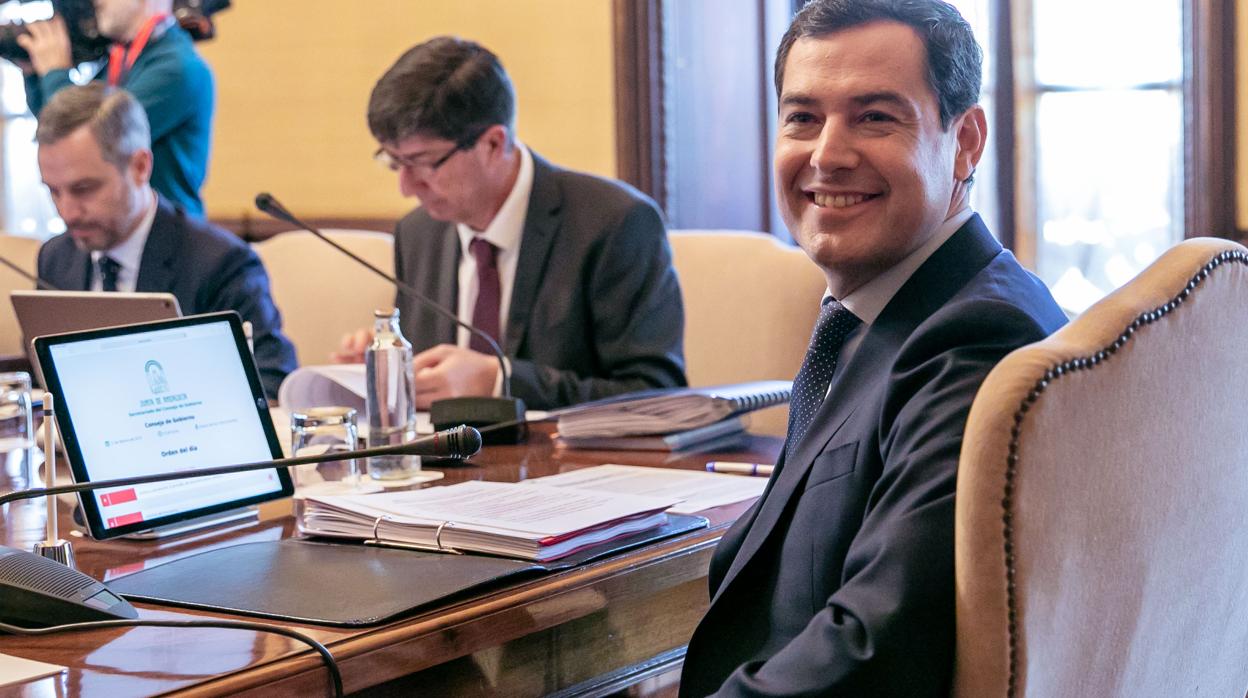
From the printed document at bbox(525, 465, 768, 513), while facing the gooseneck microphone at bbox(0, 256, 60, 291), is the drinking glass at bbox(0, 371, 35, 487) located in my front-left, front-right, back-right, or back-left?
front-left

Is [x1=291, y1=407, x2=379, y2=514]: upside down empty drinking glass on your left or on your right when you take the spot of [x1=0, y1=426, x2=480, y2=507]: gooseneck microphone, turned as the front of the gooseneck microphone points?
on your left

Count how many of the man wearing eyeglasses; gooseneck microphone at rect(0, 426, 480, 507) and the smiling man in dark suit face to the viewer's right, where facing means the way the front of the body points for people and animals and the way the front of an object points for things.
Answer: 1

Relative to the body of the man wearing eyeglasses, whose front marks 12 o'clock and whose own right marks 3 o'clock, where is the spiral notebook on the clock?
The spiral notebook is roughly at 10 o'clock from the man wearing eyeglasses.

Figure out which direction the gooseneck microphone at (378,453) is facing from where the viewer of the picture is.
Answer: facing to the right of the viewer

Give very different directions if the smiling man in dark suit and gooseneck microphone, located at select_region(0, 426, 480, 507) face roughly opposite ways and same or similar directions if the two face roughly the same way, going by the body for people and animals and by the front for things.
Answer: very different directions

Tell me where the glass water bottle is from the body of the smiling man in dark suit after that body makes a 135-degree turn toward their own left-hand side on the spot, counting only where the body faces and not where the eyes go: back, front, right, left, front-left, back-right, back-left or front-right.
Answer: back-left

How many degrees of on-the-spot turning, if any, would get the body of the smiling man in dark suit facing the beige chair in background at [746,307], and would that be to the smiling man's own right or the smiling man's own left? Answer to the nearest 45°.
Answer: approximately 135° to the smiling man's own right

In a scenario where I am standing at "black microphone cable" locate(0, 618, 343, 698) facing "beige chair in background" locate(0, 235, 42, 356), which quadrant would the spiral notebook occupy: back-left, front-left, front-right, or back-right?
front-right

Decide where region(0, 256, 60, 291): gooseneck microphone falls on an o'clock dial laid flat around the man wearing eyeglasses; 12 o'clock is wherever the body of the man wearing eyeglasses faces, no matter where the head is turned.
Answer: The gooseneck microphone is roughly at 2 o'clock from the man wearing eyeglasses.

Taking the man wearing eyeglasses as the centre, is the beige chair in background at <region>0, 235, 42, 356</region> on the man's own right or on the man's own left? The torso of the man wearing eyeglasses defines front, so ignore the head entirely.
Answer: on the man's own right

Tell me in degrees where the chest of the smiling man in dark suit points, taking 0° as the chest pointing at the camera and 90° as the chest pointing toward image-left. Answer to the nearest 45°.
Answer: approximately 45°

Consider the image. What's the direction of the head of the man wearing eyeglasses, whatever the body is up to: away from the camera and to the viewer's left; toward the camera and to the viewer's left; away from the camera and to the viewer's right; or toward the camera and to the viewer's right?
toward the camera and to the viewer's left

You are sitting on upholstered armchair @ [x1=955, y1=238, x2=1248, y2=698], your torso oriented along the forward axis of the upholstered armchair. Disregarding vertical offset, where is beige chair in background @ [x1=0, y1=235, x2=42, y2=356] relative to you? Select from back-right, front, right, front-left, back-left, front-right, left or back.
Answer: front
